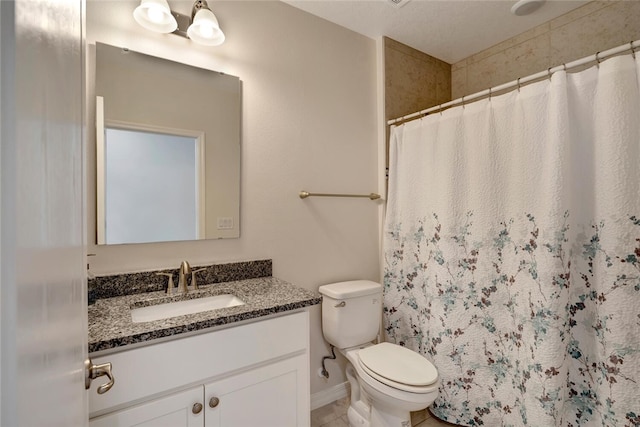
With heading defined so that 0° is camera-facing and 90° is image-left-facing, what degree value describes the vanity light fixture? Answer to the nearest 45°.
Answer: approximately 315°

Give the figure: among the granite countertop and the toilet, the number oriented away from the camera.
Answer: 0

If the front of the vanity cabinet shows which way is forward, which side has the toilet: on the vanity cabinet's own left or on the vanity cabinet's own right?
on the vanity cabinet's own left

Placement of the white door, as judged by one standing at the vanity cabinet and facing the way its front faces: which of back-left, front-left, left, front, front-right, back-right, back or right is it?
front-right

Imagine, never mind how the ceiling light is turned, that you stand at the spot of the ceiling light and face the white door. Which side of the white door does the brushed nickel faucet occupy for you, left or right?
right

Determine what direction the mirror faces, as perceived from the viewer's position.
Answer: facing the viewer and to the right of the viewer

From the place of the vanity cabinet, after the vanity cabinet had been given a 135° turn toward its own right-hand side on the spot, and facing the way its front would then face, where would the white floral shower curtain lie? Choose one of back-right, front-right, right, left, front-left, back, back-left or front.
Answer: back

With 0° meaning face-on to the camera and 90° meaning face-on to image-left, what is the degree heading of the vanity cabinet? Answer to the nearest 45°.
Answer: approximately 315°

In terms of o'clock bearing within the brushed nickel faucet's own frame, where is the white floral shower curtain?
The white floral shower curtain is roughly at 11 o'clock from the brushed nickel faucet.

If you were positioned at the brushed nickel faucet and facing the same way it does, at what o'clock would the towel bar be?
The towel bar is roughly at 10 o'clock from the brushed nickel faucet.

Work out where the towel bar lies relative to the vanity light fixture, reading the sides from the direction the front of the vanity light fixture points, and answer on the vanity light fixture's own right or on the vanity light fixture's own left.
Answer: on the vanity light fixture's own left
